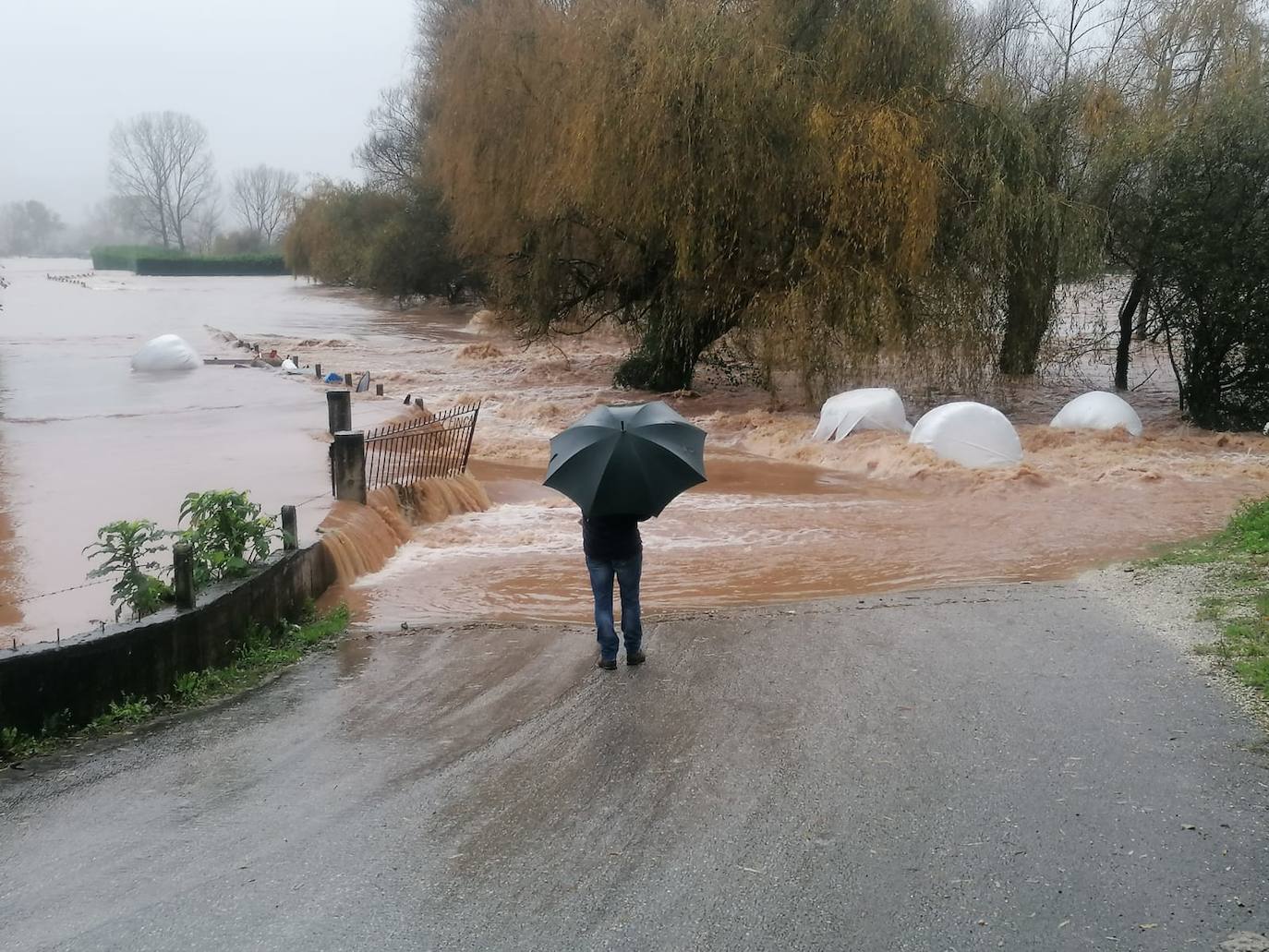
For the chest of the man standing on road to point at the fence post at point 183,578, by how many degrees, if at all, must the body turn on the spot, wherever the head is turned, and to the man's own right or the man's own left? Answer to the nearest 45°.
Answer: approximately 90° to the man's own left

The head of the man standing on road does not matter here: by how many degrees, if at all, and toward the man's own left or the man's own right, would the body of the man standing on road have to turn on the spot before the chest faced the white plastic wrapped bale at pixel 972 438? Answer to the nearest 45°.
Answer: approximately 45° to the man's own right

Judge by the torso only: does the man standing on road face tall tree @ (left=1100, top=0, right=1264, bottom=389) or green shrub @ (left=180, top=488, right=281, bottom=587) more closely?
the tall tree

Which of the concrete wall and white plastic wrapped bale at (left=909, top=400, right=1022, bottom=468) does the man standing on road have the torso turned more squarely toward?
the white plastic wrapped bale

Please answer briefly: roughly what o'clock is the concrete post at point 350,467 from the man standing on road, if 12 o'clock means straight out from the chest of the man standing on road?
The concrete post is roughly at 11 o'clock from the man standing on road.

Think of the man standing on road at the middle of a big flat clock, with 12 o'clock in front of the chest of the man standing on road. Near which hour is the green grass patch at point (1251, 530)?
The green grass patch is roughly at 2 o'clock from the man standing on road.

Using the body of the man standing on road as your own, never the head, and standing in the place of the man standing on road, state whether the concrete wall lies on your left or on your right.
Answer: on your left

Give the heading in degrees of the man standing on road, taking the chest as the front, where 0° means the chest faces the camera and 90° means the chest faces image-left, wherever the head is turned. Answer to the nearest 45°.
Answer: approximately 180°

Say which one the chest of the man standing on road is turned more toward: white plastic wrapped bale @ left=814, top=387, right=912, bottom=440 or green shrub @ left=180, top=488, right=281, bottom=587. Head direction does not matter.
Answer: the white plastic wrapped bale

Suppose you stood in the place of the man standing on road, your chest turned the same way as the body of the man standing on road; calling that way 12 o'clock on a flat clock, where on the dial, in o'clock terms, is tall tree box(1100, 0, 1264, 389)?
The tall tree is roughly at 1 o'clock from the man standing on road.
